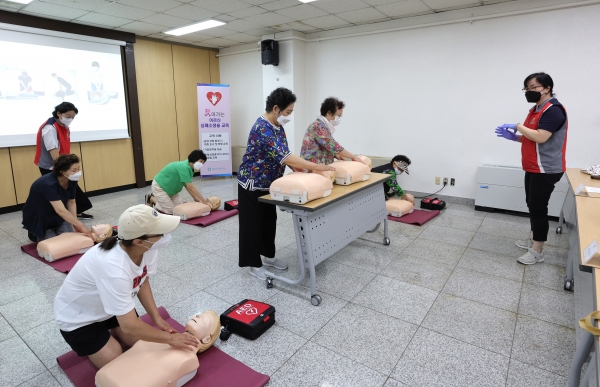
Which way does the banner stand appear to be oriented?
toward the camera

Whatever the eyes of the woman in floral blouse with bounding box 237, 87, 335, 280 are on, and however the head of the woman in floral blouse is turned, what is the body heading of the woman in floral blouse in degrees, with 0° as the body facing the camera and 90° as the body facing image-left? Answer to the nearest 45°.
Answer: approximately 270°

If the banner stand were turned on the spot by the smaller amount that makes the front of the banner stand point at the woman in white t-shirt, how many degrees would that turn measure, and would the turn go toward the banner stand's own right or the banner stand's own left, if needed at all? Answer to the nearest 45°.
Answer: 0° — it already faces them

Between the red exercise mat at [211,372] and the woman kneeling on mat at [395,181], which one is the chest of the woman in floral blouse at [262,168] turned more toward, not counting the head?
the woman kneeling on mat

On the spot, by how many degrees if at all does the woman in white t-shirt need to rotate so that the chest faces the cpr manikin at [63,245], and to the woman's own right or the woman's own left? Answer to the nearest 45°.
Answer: approximately 135° to the woman's own left

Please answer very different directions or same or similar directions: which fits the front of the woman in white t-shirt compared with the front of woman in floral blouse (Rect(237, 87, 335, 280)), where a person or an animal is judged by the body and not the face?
same or similar directions

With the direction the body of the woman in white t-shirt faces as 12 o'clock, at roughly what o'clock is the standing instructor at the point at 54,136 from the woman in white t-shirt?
The standing instructor is roughly at 7 o'clock from the woman in white t-shirt.

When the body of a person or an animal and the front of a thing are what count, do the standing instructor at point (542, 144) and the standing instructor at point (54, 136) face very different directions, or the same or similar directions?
very different directions

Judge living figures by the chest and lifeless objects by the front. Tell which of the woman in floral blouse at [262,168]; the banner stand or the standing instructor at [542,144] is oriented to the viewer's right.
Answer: the woman in floral blouse

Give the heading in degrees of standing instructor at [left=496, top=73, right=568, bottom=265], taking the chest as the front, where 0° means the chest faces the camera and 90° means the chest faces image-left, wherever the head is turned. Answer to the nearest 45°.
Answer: approximately 90°

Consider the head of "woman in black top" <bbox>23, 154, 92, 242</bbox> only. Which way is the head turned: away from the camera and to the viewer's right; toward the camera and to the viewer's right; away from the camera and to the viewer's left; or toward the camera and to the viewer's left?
toward the camera and to the viewer's right

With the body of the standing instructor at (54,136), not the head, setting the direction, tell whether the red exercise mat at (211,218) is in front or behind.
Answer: in front

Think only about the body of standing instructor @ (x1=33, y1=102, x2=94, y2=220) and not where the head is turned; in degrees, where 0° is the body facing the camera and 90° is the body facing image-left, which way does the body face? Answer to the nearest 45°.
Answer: approximately 315°

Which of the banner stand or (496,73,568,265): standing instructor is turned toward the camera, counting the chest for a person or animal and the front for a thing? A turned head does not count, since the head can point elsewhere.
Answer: the banner stand

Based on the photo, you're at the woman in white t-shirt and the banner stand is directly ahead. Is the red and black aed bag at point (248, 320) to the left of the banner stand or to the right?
right

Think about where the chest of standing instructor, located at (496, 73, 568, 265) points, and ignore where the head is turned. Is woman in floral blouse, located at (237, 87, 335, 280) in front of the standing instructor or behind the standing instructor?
in front

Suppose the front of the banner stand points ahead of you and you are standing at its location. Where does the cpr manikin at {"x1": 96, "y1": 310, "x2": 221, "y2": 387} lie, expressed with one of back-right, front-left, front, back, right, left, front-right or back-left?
front

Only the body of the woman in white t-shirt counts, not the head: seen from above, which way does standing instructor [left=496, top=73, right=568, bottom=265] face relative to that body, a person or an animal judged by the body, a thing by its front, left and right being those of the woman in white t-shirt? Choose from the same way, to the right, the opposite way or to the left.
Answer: the opposite way

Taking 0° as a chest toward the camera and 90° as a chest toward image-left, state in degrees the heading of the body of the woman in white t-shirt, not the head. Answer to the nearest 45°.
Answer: approximately 315°
